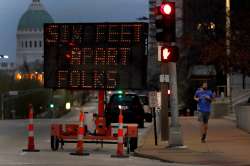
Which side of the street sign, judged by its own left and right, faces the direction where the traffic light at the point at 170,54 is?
left

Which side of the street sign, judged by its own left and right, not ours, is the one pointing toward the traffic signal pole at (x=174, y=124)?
left

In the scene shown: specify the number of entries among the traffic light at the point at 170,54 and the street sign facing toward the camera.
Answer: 2

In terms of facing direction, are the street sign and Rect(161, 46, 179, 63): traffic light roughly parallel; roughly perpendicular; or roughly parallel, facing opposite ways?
roughly parallel

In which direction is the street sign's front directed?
toward the camera

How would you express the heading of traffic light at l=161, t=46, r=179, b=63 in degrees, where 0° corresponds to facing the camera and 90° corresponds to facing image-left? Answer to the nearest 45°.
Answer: approximately 0°

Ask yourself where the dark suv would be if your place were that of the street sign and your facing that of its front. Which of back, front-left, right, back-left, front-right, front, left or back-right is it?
back
